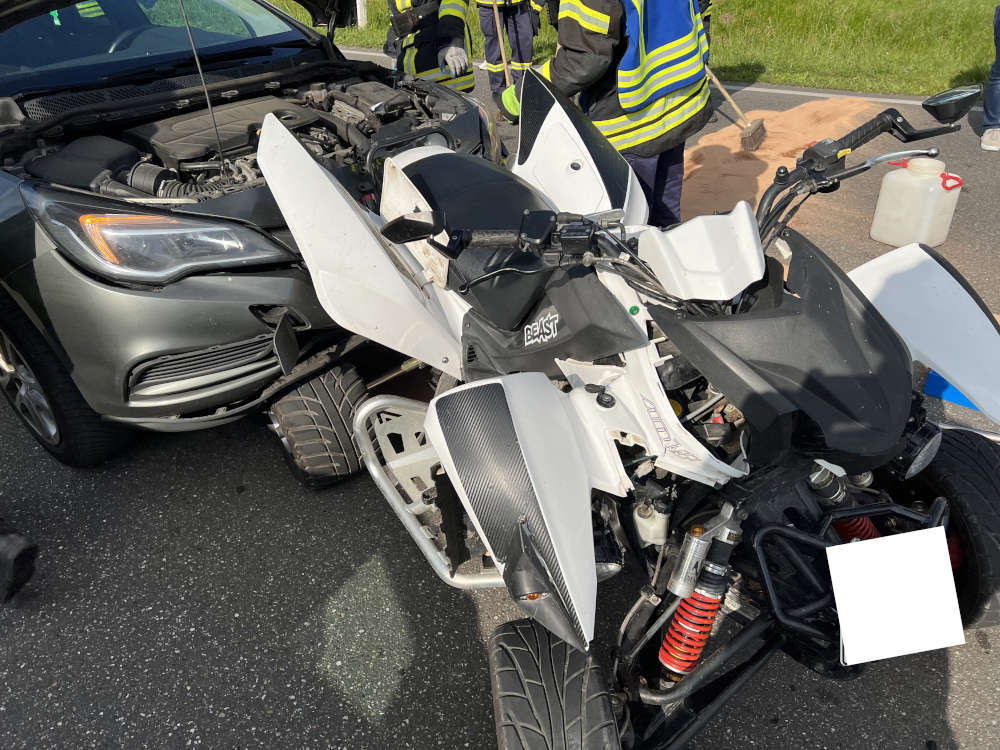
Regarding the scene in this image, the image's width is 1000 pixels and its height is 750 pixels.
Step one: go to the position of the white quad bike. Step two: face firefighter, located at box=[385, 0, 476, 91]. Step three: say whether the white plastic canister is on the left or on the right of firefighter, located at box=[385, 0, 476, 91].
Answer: right

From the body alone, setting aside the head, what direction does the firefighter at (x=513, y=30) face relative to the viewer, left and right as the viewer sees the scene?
facing the viewer

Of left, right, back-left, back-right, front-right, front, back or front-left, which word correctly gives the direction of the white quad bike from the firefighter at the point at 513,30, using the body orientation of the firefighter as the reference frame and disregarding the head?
front

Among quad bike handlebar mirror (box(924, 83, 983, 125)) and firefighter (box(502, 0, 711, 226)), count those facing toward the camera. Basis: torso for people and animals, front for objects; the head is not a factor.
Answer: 0

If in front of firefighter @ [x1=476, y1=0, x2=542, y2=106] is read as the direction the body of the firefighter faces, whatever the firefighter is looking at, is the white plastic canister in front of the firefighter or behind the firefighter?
in front

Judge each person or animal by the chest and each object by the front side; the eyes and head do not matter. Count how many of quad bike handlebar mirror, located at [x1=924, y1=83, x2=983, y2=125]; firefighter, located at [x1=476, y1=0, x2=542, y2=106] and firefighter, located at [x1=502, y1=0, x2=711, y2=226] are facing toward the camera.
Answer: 1

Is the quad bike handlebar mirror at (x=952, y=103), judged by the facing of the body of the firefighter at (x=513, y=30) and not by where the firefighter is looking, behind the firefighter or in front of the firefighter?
in front

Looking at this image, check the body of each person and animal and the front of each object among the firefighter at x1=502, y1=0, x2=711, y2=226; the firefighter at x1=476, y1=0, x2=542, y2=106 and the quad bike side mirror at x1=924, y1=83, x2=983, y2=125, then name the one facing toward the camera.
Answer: the firefighter at x1=476, y1=0, x2=542, y2=106
